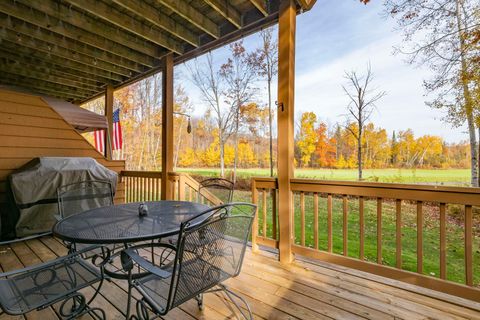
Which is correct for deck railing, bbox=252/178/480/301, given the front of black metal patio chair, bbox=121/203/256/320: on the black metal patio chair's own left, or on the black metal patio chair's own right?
on the black metal patio chair's own right

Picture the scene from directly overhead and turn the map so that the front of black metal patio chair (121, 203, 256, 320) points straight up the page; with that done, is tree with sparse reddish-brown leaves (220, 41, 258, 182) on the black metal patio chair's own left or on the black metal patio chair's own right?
on the black metal patio chair's own right

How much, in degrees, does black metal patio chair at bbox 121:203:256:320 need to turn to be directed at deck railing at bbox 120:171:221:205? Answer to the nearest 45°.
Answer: approximately 45° to its right

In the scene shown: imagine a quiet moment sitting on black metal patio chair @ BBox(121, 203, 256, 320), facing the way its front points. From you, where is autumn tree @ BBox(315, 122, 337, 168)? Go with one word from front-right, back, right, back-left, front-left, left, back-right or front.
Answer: right

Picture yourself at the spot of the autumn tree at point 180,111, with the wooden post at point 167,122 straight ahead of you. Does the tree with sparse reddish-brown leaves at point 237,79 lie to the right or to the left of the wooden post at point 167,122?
left

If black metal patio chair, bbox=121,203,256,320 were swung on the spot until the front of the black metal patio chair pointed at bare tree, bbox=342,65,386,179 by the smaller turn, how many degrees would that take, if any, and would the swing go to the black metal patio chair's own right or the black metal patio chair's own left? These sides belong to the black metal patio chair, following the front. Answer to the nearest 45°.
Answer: approximately 90° to the black metal patio chair's own right

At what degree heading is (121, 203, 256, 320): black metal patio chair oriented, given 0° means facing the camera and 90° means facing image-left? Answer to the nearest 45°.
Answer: approximately 135°

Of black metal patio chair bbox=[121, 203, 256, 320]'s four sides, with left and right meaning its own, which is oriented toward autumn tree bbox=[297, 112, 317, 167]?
right

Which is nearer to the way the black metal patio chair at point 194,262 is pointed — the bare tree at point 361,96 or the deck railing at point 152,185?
the deck railing

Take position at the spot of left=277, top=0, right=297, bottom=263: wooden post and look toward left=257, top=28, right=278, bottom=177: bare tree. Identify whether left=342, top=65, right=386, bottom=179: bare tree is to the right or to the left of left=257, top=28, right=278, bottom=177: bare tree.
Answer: right
